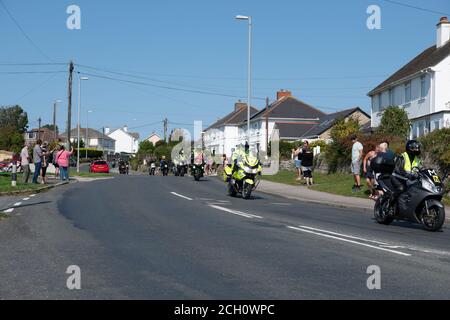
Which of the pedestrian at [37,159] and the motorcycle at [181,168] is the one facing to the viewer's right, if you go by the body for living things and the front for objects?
the pedestrian

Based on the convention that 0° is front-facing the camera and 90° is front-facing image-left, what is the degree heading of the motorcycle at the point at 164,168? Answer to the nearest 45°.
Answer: approximately 0°

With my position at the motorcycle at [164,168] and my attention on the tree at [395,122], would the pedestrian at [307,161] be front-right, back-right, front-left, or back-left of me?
front-right

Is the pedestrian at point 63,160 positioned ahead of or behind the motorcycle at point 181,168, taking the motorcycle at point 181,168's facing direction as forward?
ahead

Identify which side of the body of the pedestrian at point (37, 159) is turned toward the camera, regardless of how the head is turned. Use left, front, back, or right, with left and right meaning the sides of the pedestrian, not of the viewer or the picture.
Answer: right

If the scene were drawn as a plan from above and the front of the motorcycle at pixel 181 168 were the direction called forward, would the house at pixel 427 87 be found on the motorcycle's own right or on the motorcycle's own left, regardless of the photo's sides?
on the motorcycle's own left

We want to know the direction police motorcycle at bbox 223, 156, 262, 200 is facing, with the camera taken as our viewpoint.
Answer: facing the viewer and to the right of the viewer

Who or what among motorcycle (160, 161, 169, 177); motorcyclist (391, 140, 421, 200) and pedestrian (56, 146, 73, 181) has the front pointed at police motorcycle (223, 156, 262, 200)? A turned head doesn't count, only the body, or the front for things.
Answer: the motorcycle
